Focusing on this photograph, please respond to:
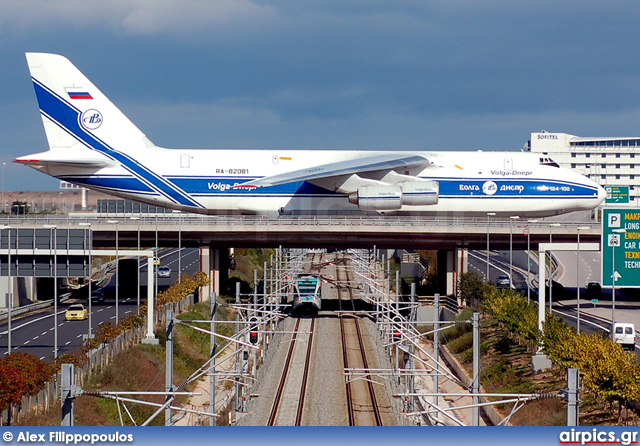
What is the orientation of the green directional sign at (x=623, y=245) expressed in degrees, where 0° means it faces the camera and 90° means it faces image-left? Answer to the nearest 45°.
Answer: approximately 0°

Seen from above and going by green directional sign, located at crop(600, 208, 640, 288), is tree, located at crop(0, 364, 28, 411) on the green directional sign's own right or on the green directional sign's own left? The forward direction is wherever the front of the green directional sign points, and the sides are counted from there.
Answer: on the green directional sign's own right

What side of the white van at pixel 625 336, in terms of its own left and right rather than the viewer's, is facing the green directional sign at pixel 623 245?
back
